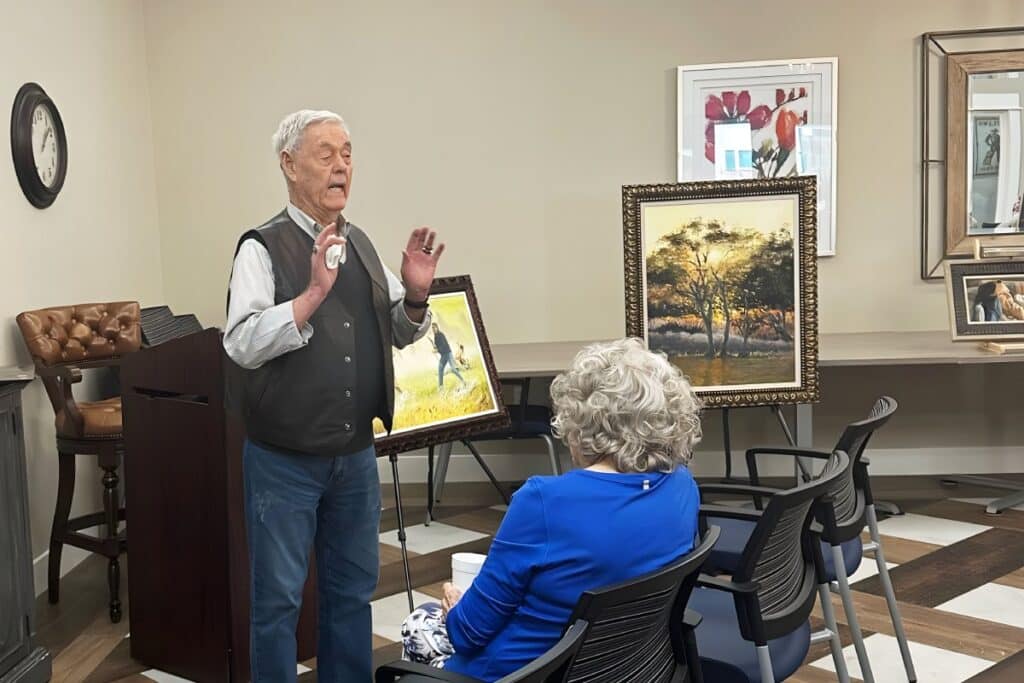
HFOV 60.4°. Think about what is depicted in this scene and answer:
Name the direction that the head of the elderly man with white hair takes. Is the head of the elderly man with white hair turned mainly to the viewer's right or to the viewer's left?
to the viewer's right

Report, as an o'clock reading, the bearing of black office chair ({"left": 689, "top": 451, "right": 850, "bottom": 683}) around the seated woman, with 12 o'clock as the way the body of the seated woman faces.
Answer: The black office chair is roughly at 3 o'clock from the seated woman.

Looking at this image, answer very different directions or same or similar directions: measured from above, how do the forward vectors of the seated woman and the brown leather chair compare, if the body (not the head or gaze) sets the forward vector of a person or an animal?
very different directions

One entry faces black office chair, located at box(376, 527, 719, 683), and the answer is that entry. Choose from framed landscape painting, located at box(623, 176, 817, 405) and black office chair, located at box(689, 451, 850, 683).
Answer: the framed landscape painting

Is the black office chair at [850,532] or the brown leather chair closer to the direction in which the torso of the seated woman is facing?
the brown leather chair

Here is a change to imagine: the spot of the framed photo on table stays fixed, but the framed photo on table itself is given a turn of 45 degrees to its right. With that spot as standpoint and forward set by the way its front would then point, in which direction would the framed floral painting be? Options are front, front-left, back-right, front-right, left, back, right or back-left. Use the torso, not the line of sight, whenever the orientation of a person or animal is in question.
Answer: front-right

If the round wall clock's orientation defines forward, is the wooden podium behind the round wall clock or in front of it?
in front

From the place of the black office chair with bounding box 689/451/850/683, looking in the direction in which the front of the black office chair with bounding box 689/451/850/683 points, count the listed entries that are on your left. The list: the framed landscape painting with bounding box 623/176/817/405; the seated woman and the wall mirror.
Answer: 1

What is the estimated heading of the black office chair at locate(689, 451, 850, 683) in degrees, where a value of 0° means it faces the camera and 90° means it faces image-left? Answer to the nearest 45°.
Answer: approximately 135°

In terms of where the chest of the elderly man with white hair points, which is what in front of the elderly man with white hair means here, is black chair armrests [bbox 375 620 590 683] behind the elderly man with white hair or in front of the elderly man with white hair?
in front

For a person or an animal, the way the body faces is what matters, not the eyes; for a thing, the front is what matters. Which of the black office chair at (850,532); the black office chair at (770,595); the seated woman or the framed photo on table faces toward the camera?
the framed photo on table

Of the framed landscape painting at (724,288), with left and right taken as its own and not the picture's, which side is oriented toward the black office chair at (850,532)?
front

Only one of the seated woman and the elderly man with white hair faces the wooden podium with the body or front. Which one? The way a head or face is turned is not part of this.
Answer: the seated woman

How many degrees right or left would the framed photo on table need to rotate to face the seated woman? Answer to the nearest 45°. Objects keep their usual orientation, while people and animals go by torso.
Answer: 0° — it already faces them

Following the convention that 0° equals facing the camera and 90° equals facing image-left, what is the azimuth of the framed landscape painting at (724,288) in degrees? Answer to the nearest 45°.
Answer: approximately 0°
